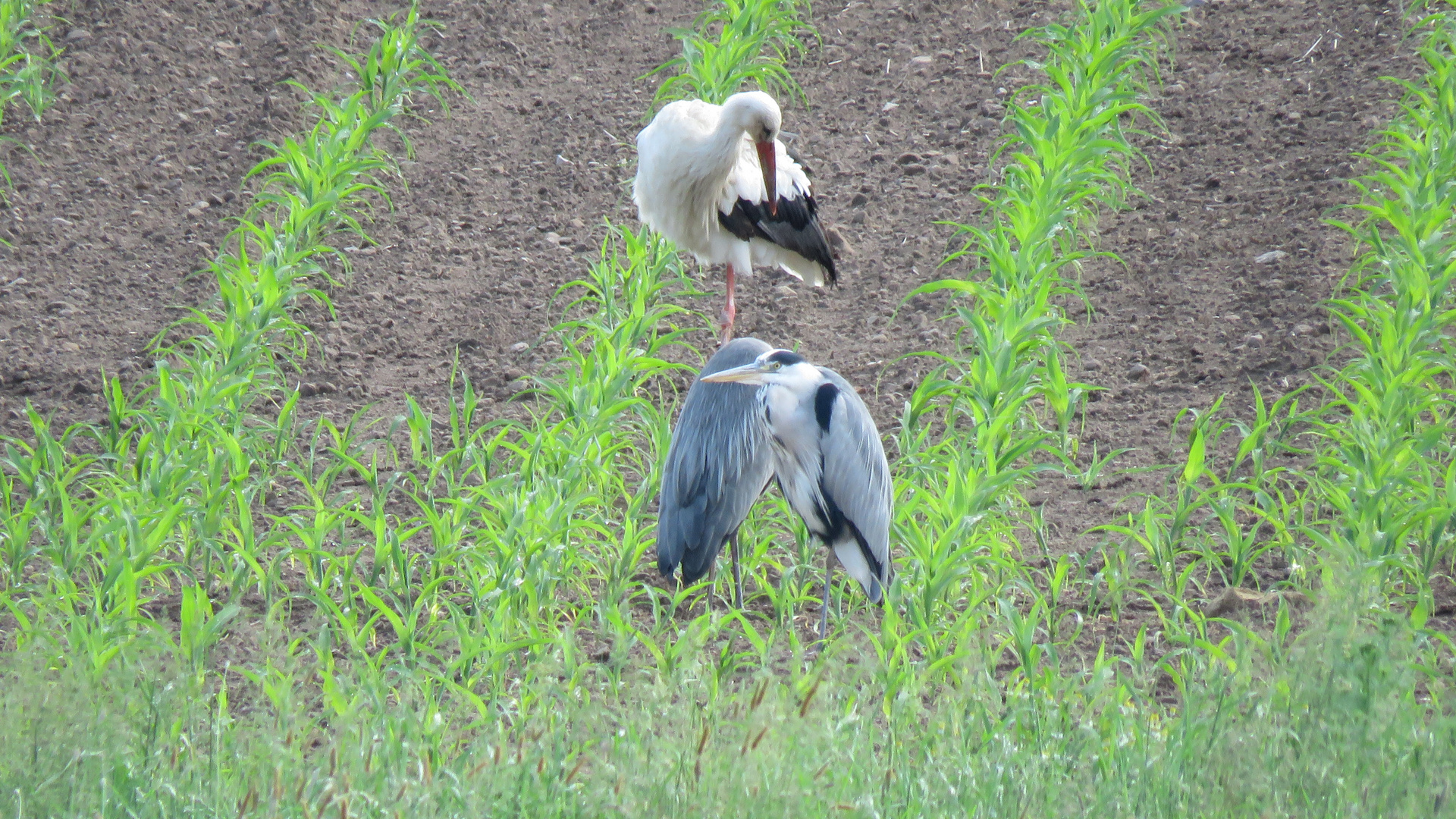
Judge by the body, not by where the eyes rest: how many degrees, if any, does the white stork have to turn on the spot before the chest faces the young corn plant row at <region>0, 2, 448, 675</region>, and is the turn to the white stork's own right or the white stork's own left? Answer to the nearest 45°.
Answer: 0° — it already faces it

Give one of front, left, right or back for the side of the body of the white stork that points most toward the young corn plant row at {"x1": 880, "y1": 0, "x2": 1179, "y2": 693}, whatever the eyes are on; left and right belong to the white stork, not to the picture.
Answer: back

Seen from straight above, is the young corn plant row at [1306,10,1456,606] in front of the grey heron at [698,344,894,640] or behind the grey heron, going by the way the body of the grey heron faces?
behind

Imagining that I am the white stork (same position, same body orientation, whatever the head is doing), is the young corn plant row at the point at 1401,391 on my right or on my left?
on my left

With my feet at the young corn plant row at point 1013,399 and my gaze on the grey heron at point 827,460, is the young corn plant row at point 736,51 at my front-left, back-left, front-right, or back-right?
back-right
